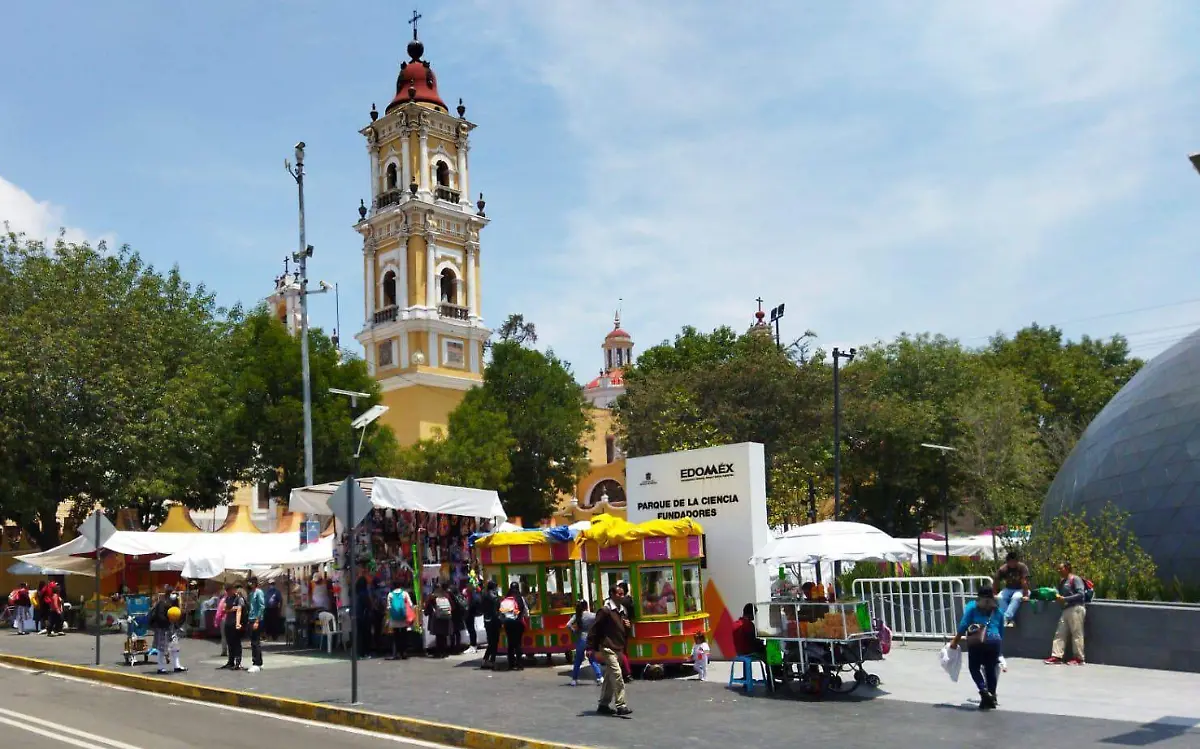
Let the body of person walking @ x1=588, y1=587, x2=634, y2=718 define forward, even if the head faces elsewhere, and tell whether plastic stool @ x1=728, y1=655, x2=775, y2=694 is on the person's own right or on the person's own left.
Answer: on the person's own left

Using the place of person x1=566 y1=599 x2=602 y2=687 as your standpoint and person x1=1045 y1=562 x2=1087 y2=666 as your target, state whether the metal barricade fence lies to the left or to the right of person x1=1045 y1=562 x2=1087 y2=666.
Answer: left

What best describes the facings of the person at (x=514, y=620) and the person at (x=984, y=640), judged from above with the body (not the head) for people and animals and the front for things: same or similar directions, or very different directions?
very different directions

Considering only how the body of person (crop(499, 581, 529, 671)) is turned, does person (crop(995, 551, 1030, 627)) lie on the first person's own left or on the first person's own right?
on the first person's own right

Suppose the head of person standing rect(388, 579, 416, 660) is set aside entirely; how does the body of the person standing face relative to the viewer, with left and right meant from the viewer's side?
facing away from the viewer

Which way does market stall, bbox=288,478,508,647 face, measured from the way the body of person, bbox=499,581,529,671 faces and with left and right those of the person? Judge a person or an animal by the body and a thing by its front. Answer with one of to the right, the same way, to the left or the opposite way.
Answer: the opposite way

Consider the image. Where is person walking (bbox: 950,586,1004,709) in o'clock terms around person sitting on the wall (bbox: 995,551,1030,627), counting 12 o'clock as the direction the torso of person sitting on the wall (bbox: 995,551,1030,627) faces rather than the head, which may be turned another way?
person walking (bbox: 950,586,1004,709) is roughly at 12 o'clock from person sitting on the wall (bbox: 995,551,1030,627).

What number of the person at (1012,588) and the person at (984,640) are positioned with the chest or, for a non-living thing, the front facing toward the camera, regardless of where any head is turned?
2

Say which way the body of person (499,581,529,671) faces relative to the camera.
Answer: away from the camera

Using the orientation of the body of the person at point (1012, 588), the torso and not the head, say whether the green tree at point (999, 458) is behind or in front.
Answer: behind
